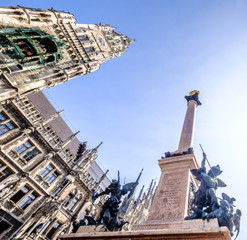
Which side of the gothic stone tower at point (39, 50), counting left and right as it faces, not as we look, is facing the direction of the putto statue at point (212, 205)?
front

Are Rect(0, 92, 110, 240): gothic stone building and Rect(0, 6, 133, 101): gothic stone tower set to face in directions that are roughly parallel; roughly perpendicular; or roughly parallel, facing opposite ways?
roughly parallel

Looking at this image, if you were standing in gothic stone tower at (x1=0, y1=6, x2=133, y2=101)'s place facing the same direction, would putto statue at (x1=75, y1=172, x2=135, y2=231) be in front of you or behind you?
in front

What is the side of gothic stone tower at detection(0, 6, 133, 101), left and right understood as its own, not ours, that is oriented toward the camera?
front

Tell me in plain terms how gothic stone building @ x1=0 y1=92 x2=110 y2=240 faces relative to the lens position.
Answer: facing the viewer and to the right of the viewer

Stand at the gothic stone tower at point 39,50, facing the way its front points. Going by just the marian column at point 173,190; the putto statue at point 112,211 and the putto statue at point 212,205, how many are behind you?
0

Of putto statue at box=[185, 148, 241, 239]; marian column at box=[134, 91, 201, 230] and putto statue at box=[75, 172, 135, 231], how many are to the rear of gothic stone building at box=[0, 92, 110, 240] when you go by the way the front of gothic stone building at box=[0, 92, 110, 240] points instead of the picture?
0

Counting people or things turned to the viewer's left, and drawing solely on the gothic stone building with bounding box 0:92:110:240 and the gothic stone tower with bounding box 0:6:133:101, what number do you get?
0

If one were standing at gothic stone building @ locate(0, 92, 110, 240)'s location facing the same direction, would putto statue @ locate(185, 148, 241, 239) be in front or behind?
in front
